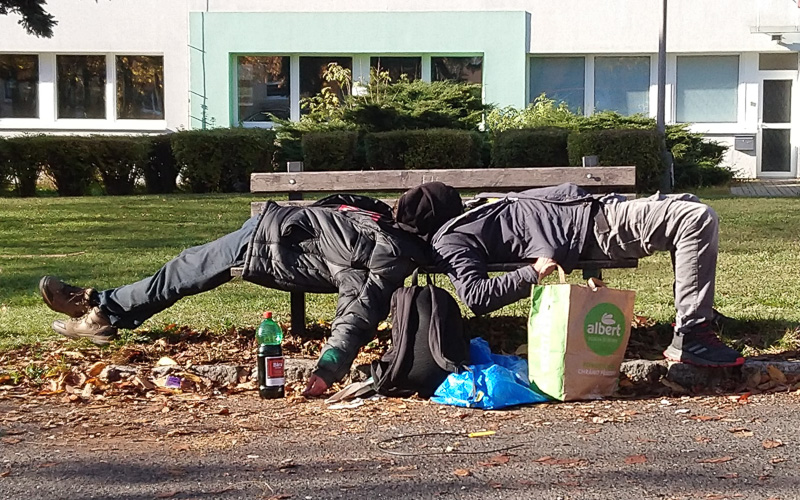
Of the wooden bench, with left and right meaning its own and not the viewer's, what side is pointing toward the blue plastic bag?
front

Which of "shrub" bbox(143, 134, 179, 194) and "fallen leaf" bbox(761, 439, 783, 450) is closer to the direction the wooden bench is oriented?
the fallen leaf

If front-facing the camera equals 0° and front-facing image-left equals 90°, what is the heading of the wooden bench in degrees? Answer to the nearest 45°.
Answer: approximately 0°

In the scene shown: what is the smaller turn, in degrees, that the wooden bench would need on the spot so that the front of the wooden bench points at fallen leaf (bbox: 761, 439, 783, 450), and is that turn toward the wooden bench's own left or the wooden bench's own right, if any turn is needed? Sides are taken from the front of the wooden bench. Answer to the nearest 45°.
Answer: approximately 45° to the wooden bench's own left

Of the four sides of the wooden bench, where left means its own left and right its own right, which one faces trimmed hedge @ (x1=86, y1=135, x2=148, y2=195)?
back

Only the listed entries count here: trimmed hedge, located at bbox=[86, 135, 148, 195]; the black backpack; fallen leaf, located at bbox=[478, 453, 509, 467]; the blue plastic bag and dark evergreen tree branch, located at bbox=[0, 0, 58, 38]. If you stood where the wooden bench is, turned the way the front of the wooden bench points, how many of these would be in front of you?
3

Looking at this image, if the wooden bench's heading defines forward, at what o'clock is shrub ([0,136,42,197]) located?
The shrub is roughly at 5 o'clock from the wooden bench.

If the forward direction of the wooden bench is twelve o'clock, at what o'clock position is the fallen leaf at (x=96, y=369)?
The fallen leaf is roughly at 2 o'clock from the wooden bench.

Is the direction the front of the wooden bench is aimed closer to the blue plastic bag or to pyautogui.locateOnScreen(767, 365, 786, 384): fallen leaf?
the blue plastic bag

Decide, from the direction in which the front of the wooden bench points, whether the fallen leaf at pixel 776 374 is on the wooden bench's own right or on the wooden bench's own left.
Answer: on the wooden bench's own left

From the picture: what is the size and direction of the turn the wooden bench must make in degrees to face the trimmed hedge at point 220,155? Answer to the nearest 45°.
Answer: approximately 180°

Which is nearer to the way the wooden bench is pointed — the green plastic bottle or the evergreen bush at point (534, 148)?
the green plastic bottle

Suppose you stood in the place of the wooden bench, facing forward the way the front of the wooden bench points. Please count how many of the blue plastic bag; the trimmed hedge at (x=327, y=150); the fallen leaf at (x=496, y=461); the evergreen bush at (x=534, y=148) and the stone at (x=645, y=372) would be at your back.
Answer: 2

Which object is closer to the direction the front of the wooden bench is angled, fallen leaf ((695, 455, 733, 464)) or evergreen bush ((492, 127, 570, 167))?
the fallen leaf

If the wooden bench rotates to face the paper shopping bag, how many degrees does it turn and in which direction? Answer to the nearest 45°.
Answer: approximately 45° to its left

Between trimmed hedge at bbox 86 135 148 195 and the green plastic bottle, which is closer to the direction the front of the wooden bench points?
the green plastic bottle

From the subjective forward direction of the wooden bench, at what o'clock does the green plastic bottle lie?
The green plastic bottle is roughly at 1 o'clock from the wooden bench.

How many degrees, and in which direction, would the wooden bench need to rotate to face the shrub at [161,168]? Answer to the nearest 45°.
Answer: approximately 180°
